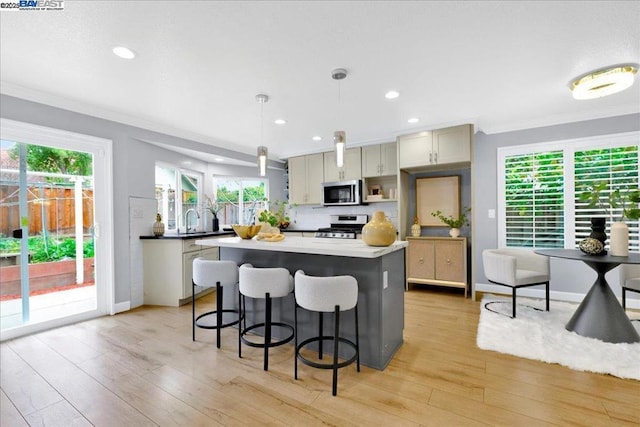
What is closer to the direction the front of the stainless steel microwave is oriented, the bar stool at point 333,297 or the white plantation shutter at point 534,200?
the bar stool

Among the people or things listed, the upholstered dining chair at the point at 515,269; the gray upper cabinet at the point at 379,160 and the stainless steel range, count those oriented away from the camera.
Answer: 0

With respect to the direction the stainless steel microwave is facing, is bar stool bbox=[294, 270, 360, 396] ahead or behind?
ahead

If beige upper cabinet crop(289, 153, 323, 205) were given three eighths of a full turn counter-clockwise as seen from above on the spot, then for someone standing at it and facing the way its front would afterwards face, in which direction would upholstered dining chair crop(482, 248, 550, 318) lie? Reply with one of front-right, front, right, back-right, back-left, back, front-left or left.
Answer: front-right

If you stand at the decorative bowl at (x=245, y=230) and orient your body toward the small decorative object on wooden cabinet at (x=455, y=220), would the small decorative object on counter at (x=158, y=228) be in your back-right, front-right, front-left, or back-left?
back-left

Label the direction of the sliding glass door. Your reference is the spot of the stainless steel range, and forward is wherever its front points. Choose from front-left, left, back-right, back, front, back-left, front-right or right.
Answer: front

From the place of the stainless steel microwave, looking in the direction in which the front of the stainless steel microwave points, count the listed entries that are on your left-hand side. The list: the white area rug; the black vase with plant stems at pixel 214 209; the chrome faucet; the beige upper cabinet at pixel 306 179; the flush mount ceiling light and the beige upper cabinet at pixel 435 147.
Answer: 3

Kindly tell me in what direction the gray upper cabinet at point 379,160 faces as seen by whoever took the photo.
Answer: facing the viewer and to the left of the viewer

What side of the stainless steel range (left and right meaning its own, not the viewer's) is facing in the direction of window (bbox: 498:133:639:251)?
left

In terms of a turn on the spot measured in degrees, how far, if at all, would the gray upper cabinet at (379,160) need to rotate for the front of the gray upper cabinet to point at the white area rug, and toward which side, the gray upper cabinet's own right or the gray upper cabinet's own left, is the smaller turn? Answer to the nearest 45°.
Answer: approximately 90° to the gray upper cabinet's own left

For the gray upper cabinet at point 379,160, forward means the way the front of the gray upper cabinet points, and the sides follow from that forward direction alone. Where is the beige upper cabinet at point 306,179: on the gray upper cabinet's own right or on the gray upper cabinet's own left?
on the gray upper cabinet's own right

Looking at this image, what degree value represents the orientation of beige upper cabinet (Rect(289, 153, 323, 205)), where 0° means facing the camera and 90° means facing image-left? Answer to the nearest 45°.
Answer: approximately 45°

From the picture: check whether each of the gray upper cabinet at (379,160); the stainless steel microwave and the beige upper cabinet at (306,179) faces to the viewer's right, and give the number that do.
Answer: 0

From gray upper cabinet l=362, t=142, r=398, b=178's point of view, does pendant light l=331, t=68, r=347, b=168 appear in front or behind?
in front

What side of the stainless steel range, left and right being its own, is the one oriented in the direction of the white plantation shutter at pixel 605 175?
left
